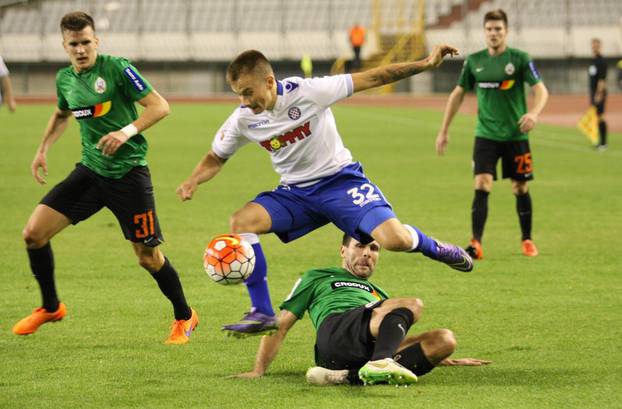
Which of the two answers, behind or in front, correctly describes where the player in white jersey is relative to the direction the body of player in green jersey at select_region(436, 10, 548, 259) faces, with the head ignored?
in front

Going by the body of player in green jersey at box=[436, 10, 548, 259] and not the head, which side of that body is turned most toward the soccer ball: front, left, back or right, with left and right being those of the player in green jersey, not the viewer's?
front

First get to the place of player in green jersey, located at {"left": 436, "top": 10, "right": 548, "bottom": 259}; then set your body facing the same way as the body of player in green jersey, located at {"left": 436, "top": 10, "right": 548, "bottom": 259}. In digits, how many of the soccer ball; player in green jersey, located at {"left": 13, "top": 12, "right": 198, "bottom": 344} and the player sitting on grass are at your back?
0

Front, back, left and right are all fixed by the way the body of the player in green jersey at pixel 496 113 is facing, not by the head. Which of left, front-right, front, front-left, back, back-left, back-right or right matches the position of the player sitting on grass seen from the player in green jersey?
front

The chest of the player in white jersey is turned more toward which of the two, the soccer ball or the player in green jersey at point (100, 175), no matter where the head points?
the soccer ball

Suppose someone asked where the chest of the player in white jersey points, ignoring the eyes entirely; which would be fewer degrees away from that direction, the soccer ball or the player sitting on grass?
the soccer ball

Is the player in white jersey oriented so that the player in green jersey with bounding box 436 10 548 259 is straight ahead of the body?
no

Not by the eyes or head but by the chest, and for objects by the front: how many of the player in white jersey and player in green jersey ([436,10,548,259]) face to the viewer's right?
0

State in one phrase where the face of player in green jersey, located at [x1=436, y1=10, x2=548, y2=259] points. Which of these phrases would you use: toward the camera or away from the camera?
toward the camera

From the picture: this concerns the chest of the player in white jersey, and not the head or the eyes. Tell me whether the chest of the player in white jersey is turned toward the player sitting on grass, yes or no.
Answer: no

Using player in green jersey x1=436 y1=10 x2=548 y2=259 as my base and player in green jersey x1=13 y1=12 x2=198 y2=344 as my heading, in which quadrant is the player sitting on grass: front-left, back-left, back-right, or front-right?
front-left

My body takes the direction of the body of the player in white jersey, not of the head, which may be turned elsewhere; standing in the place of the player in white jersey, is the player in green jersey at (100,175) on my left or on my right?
on my right

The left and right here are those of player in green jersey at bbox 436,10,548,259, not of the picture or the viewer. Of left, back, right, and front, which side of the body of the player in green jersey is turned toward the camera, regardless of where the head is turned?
front

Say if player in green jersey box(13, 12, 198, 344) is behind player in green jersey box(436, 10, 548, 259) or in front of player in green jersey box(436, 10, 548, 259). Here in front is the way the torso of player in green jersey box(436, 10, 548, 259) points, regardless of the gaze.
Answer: in front
